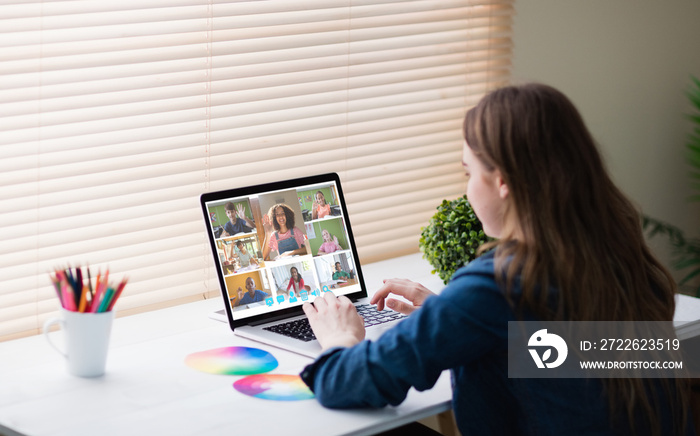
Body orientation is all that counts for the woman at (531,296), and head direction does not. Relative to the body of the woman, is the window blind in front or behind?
in front

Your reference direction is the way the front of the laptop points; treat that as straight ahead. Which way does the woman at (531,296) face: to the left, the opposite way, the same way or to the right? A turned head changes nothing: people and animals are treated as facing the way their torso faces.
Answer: the opposite way

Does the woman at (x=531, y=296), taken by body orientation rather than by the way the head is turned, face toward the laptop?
yes

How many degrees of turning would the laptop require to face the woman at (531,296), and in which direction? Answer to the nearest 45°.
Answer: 0° — it already faces them

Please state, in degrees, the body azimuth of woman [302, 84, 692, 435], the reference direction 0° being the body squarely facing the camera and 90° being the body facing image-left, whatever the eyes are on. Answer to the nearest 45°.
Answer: approximately 135°

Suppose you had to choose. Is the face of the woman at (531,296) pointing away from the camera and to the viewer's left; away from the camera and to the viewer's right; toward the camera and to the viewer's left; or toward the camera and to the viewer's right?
away from the camera and to the viewer's left

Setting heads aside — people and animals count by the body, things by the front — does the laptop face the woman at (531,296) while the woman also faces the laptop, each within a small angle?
yes

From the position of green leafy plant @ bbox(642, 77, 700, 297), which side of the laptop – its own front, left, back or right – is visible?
left

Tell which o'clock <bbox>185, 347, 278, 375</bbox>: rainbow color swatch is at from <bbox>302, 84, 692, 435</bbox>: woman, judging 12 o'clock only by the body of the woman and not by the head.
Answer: The rainbow color swatch is roughly at 11 o'clock from the woman.
